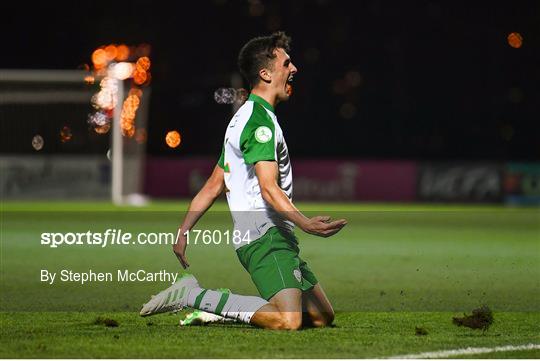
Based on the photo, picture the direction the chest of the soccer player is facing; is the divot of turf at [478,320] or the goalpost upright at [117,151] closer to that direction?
the divot of turf

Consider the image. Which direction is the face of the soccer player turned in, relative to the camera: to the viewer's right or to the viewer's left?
to the viewer's right

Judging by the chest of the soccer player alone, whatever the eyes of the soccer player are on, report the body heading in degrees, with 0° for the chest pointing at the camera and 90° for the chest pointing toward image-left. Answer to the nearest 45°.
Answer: approximately 270°

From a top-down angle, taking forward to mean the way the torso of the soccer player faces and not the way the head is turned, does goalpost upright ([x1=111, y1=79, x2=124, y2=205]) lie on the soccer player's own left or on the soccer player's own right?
on the soccer player's own left

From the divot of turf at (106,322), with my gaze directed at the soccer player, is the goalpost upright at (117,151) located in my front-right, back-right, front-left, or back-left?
back-left

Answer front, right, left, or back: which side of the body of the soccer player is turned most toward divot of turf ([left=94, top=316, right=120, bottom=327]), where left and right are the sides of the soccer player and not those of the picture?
back
